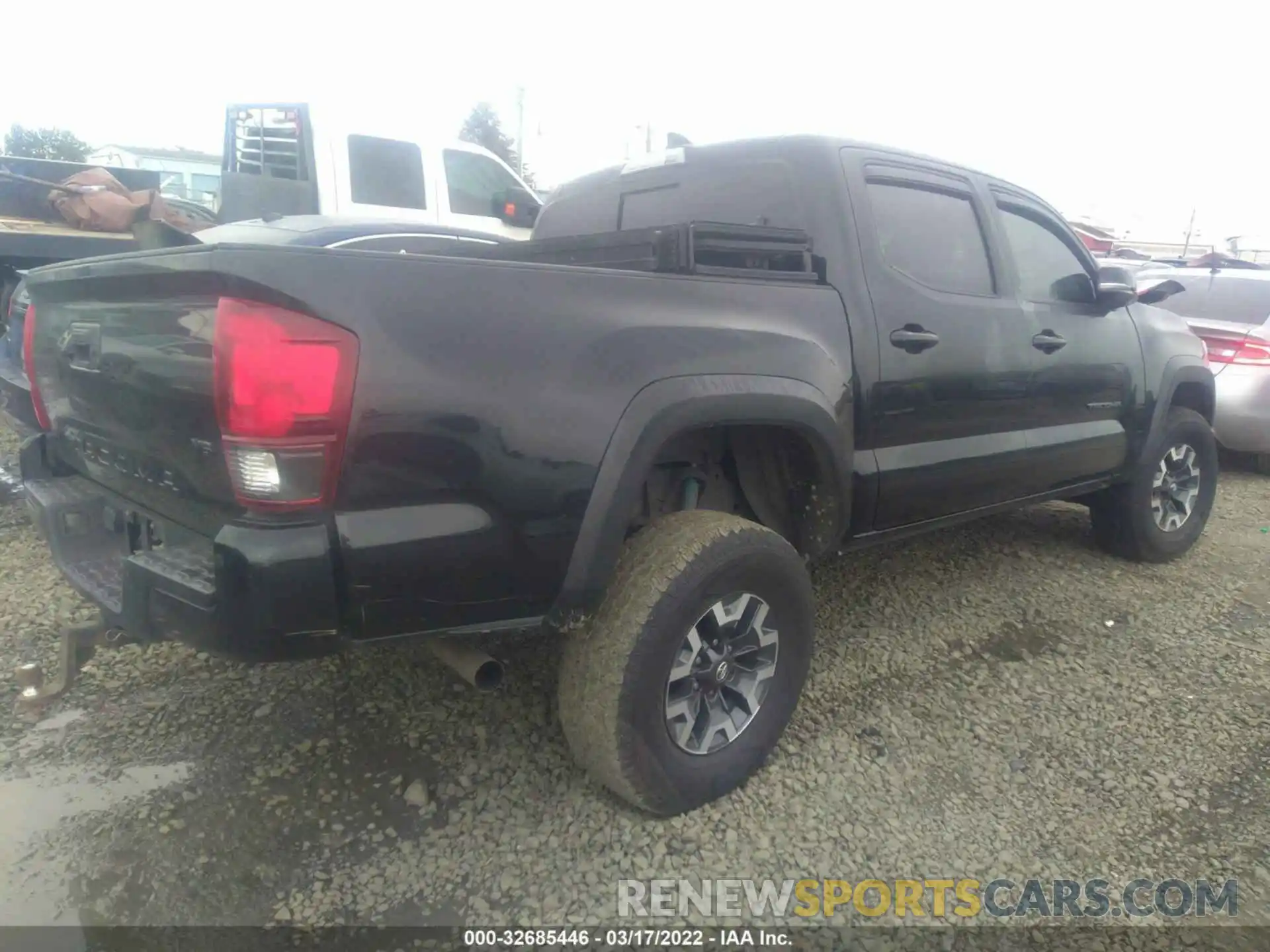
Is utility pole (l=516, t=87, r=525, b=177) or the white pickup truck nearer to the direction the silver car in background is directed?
the utility pole

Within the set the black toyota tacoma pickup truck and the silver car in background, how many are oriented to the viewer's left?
0

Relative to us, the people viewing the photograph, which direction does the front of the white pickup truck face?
facing away from the viewer and to the right of the viewer

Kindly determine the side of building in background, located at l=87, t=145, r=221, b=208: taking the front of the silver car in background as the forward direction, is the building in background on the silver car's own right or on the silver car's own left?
on the silver car's own left

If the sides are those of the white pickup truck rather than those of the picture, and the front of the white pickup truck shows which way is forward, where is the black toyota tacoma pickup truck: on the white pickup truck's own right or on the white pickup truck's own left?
on the white pickup truck's own right

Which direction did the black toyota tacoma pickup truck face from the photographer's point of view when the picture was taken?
facing away from the viewer and to the right of the viewer

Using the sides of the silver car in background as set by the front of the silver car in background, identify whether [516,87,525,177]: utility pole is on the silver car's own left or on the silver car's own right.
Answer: on the silver car's own left

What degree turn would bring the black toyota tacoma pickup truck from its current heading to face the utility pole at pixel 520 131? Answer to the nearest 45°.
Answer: approximately 45° to its left

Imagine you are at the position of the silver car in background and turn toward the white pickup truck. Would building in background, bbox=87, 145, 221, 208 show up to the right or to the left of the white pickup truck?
right

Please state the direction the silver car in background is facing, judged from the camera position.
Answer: facing away from the viewer and to the right of the viewer

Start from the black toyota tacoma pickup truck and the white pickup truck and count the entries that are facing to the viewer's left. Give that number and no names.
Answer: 0

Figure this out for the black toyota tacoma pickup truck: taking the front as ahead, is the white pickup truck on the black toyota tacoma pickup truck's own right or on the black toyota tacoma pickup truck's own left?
on the black toyota tacoma pickup truck's own left
